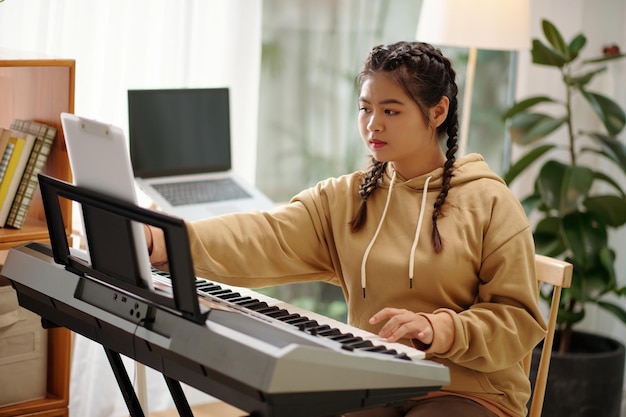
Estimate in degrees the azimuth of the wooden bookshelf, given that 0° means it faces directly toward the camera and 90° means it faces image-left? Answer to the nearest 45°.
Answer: approximately 0°

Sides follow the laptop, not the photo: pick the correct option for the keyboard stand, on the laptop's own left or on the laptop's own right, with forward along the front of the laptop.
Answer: on the laptop's own right

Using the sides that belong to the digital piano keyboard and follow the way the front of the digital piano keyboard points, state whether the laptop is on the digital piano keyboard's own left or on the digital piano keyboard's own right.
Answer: on the digital piano keyboard's own left

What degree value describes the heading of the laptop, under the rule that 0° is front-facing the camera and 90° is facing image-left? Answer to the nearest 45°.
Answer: approximately 315°

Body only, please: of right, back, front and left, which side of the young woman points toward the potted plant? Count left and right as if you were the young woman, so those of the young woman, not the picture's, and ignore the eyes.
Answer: back

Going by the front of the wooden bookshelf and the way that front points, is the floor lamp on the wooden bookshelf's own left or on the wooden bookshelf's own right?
on the wooden bookshelf's own left

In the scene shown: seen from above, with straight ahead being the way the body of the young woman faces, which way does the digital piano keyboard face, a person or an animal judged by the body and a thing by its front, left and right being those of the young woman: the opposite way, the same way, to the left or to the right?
the opposite way

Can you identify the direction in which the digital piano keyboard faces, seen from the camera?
facing away from the viewer and to the right of the viewer

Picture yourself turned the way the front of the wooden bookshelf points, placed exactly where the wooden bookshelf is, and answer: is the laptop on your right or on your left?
on your left

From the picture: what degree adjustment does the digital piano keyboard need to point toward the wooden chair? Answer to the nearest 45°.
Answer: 0° — it already faces it
